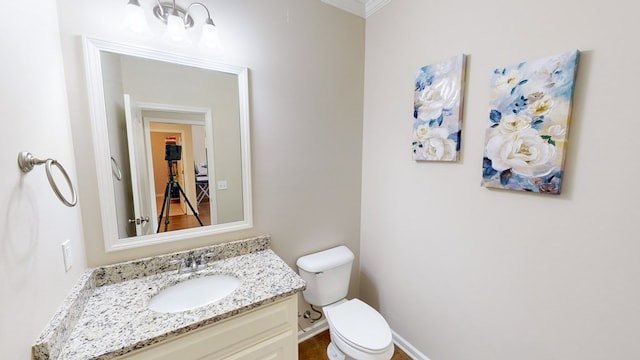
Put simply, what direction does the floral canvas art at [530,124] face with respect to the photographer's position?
facing the viewer and to the left of the viewer

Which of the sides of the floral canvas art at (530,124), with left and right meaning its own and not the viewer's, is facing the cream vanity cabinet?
front

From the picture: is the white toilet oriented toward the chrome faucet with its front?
no

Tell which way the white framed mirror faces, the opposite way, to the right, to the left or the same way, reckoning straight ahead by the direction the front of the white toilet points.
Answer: the same way

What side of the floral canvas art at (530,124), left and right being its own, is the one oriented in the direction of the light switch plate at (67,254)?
front

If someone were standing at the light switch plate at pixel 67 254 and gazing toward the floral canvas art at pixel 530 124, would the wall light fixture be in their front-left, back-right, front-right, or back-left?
front-left

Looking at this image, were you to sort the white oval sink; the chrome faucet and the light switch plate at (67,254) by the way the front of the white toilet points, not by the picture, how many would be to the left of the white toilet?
0

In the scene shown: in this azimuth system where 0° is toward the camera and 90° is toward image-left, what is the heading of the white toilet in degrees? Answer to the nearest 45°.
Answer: approximately 315°

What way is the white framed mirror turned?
toward the camera

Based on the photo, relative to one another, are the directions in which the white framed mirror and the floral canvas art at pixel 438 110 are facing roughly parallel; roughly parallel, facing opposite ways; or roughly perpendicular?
roughly perpendicular

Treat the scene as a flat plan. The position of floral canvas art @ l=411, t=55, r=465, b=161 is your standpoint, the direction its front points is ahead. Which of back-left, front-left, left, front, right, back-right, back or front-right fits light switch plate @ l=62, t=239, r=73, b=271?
front

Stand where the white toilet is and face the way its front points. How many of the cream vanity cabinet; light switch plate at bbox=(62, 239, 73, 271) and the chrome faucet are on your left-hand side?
0

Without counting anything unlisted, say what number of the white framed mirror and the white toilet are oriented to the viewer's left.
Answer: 0

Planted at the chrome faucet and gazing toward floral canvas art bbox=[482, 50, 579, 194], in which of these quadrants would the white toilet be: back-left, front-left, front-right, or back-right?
front-left
